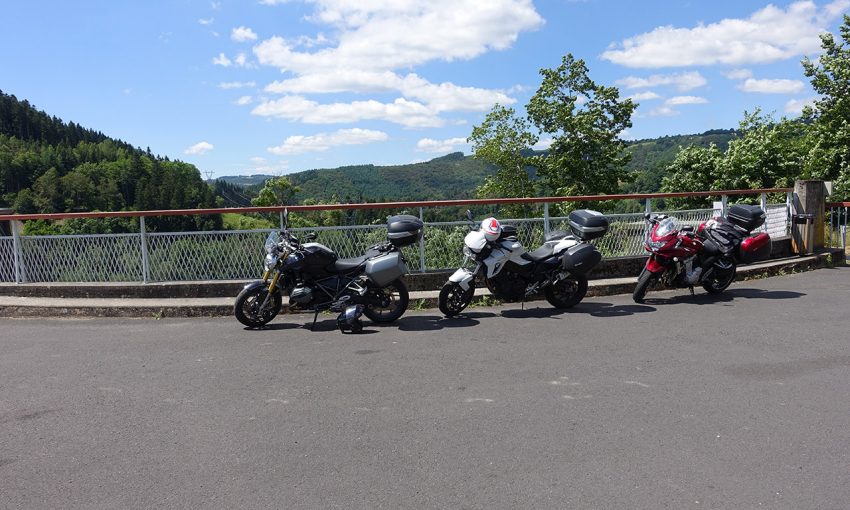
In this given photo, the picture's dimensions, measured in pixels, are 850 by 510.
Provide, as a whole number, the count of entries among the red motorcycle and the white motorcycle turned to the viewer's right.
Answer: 0

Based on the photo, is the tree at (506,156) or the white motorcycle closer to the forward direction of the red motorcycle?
the white motorcycle

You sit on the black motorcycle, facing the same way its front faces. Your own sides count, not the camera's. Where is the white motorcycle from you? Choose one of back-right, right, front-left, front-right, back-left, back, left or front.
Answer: back

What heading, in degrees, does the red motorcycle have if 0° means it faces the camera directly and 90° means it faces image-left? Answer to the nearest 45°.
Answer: approximately 45°

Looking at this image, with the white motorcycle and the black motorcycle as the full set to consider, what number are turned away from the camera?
0

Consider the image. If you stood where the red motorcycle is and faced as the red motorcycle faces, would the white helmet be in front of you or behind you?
in front

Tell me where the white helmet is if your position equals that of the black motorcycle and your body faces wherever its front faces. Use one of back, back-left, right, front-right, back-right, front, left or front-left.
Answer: back

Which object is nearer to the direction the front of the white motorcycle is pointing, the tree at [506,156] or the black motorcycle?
the black motorcycle

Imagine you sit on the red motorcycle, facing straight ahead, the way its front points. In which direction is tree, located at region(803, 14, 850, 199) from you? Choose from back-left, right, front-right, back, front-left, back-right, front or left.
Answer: back-right

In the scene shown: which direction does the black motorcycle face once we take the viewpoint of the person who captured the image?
facing to the left of the viewer

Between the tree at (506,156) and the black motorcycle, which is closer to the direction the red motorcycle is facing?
the black motorcycle

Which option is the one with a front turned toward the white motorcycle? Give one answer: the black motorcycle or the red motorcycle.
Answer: the red motorcycle

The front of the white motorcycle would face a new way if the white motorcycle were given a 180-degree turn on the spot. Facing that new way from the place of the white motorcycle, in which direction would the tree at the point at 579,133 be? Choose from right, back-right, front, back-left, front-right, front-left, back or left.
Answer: front-left

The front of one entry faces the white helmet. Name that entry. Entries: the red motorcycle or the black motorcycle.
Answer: the red motorcycle
